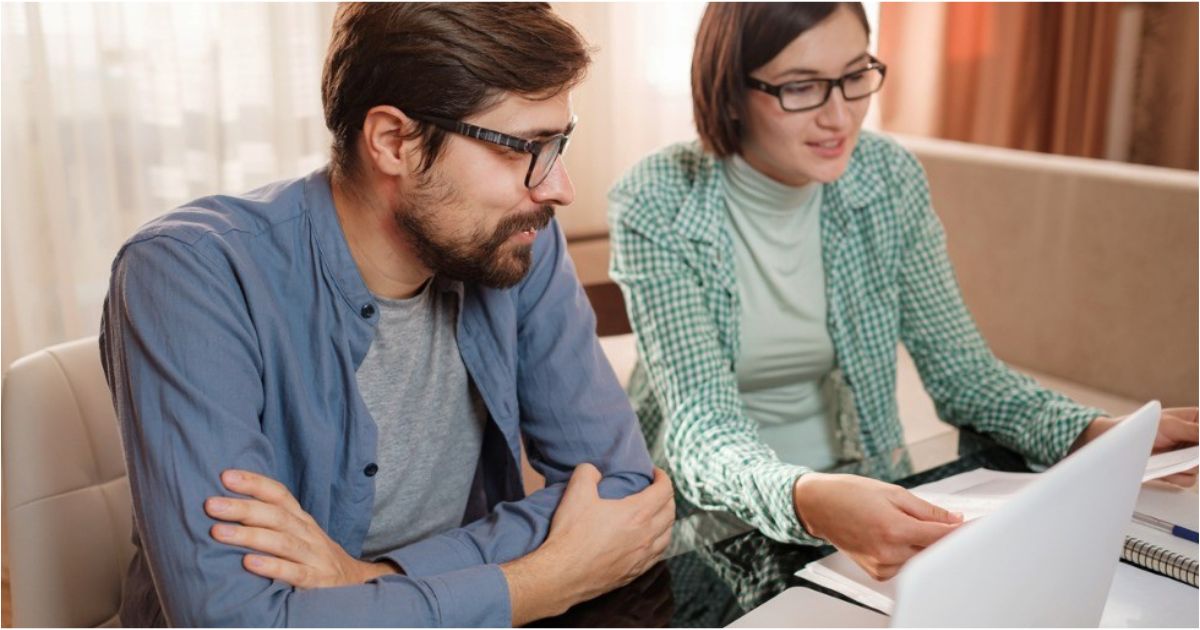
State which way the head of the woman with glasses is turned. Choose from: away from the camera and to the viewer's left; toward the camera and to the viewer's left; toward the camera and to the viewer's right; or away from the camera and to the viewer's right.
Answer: toward the camera and to the viewer's right

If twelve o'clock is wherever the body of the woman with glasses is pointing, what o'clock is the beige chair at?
The beige chair is roughly at 3 o'clock from the woman with glasses.

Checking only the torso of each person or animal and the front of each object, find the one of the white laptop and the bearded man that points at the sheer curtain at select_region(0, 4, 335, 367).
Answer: the white laptop

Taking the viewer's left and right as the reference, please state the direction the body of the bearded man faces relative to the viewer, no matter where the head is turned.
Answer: facing the viewer and to the right of the viewer

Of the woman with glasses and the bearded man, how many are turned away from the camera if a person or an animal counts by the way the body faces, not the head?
0

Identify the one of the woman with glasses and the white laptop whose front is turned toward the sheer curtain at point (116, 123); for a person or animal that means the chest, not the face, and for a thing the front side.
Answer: the white laptop

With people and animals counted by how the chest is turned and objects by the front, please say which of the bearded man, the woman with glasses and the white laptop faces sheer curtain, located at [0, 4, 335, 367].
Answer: the white laptop

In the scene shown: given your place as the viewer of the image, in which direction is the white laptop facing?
facing away from the viewer and to the left of the viewer

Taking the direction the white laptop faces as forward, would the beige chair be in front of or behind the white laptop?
in front

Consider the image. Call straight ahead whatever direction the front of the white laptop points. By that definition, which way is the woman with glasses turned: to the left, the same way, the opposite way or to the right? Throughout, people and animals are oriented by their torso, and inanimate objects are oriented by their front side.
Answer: the opposite way

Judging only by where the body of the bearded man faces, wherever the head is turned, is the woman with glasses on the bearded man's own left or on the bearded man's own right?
on the bearded man's own left

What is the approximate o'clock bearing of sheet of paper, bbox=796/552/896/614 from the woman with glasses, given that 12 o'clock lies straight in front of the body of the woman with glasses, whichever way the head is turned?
The sheet of paper is roughly at 1 o'clock from the woman with glasses.
